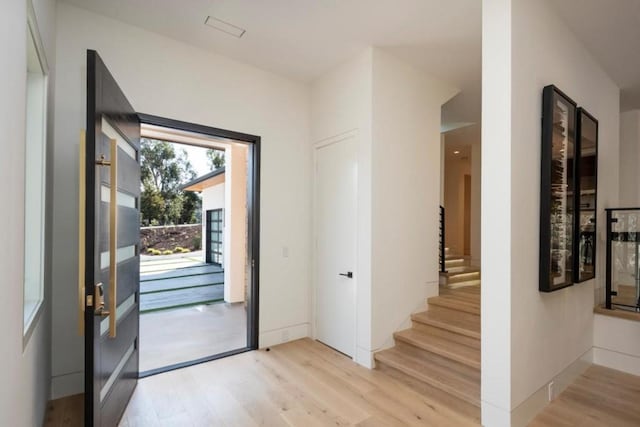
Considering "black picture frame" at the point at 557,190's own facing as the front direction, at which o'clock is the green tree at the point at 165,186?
The green tree is roughly at 5 o'clock from the black picture frame.

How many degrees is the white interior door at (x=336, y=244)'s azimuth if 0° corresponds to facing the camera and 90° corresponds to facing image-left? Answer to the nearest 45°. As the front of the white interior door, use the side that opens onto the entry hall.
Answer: approximately 45°

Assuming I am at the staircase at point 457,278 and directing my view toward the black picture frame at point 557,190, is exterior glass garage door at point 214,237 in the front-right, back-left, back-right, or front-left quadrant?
back-right

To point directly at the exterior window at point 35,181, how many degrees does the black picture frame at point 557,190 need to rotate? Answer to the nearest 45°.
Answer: approximately 90° to its right

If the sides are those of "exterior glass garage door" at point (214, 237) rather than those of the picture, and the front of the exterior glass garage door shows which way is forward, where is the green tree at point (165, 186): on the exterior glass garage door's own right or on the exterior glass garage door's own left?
on the exterior glass garage door's own right

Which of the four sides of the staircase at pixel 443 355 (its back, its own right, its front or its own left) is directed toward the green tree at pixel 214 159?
right

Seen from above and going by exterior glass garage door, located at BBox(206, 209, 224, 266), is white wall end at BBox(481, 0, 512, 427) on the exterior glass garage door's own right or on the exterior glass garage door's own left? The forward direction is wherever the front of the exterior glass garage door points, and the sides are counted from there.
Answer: on the exterior glass garage door's own left

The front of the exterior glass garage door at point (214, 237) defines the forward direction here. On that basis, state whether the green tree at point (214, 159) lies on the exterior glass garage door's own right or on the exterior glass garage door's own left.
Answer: on the exterior glass garage door's own right

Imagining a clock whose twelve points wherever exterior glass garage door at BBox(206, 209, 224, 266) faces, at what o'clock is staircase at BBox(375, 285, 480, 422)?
The staircase is roughly at 10 o'clock from the exterior glass garage door.

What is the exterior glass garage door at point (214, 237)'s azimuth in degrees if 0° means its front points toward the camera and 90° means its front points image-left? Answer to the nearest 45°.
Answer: approximately 45°
